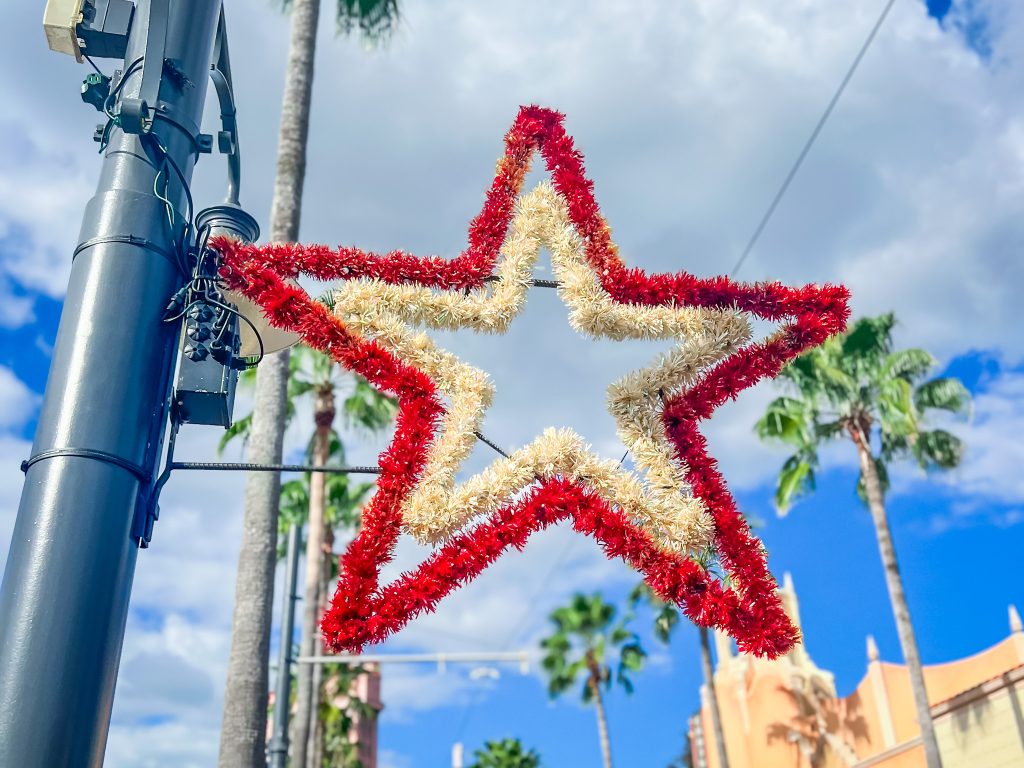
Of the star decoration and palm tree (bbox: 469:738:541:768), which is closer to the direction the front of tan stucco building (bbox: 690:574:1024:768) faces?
the star decoration

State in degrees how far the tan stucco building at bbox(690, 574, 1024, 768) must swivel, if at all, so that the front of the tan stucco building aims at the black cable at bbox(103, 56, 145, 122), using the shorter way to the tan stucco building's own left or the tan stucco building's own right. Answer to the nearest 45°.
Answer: approximately 45° to the tan stucco building's own left

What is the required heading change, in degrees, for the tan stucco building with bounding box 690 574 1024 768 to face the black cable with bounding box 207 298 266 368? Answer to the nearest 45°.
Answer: approximately 45° to its left

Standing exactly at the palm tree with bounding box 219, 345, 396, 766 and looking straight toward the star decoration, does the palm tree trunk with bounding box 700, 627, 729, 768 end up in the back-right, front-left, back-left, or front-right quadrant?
back-left

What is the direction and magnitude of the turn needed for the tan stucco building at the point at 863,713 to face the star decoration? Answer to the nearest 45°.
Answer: approximately 45° to its left

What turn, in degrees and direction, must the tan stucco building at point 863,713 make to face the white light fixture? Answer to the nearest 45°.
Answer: approximately 45° to its left

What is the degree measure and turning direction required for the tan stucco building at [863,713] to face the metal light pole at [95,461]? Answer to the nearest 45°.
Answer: approximately 45° to its left

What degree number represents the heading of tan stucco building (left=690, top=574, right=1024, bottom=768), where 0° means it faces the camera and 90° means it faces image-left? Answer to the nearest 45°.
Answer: approximately 45°

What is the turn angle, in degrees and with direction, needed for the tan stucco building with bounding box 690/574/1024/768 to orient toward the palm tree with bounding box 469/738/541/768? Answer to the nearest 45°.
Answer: approximately 90° to its right

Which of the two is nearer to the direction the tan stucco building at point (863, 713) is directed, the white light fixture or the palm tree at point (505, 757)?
the white light fixture
